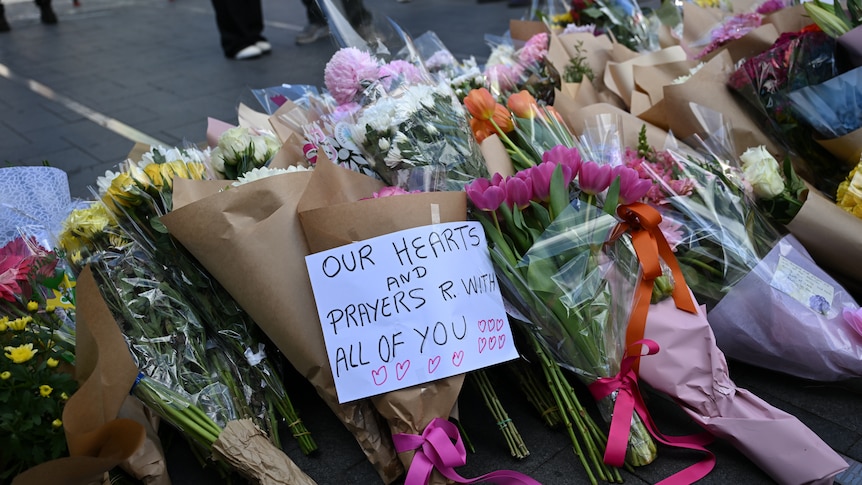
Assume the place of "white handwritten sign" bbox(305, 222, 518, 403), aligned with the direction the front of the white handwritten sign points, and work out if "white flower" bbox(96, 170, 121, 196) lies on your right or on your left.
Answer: on your right

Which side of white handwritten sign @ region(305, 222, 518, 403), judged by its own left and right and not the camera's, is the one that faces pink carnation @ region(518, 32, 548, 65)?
back

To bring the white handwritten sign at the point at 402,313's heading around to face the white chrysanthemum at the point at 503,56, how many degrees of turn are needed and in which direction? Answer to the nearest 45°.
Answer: approximately 180°

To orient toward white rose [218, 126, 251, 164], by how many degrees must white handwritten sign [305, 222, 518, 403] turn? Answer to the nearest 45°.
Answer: approximately 135° to its right

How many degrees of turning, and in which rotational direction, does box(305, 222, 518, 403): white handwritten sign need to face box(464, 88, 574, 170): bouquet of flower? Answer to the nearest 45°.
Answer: approximately 135° to its left

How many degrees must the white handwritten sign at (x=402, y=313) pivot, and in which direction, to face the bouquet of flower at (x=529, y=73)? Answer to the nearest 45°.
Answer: approximately 180°

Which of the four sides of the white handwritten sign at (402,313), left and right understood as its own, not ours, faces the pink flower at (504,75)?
back

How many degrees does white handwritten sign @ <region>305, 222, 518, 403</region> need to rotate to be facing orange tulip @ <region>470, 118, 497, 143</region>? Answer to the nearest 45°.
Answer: approximately 180°

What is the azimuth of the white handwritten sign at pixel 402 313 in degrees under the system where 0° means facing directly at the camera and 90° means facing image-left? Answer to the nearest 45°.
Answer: approximately 0°

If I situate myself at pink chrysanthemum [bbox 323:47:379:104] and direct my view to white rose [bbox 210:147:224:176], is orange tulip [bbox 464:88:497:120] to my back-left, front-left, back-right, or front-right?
back-left

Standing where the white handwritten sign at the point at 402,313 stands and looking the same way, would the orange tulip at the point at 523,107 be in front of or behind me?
behind

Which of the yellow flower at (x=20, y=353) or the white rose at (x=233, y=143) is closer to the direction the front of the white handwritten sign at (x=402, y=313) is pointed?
the yellow flower

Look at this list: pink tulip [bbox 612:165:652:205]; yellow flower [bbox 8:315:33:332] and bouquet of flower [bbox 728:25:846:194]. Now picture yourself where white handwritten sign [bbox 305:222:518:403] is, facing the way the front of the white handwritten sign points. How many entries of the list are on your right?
1

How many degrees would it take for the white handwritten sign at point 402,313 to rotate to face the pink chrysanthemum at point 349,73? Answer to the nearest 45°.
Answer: approximately 180°

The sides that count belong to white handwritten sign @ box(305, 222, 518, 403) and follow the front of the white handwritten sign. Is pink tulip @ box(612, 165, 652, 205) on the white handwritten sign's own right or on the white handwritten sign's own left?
on the white handwritten sign's own left

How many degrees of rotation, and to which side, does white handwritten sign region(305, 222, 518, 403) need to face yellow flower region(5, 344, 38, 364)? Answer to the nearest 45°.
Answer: approximately 90° to its right

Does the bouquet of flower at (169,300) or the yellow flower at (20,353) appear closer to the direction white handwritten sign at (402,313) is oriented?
the yellow flower

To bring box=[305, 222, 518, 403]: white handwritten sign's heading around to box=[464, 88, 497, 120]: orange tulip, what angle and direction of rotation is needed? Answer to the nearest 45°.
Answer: approximately 180°
